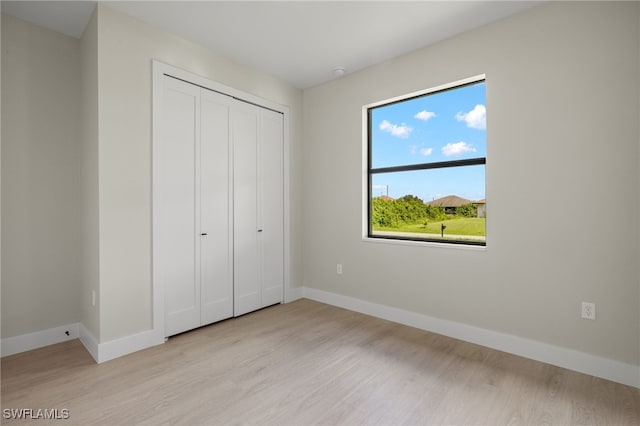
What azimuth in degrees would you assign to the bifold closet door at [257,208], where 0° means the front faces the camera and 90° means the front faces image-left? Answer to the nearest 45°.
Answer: approximately 315°

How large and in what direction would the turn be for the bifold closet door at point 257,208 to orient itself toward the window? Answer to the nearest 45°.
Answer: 0° — it already faces it
